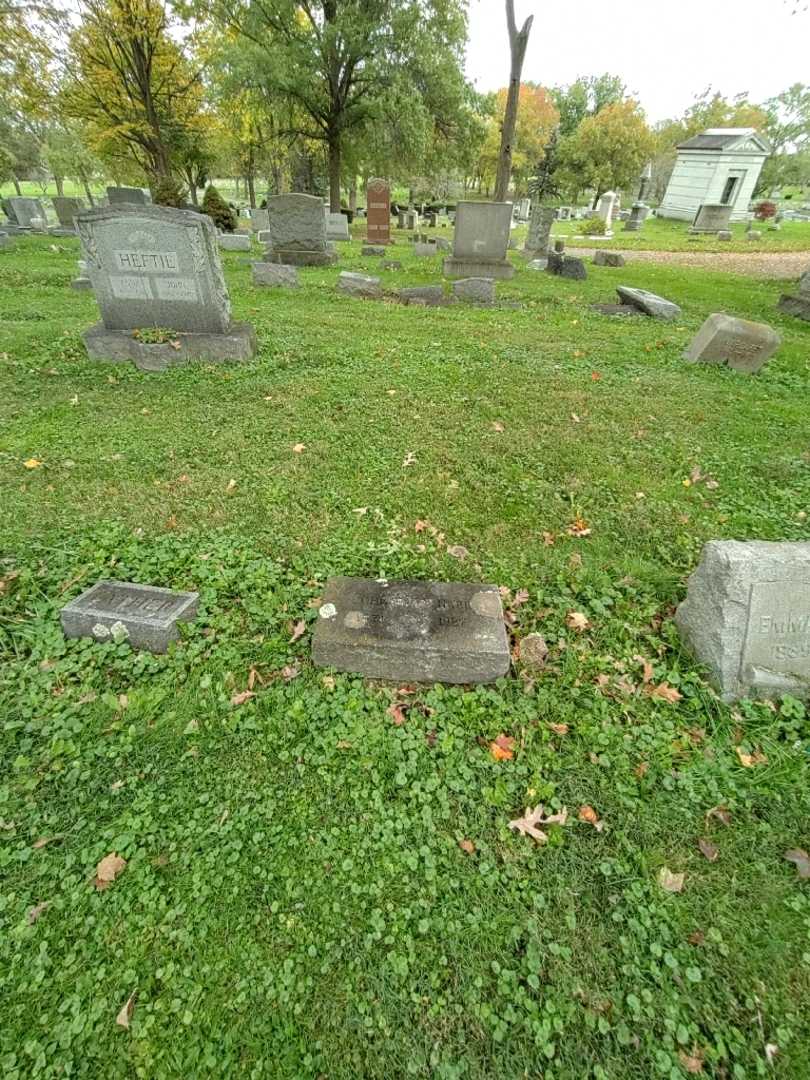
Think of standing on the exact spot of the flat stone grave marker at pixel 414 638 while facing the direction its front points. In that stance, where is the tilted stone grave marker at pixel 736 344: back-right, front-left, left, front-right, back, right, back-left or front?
back-left

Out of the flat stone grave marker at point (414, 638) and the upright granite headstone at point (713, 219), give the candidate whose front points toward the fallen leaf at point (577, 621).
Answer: the upright granite headstone

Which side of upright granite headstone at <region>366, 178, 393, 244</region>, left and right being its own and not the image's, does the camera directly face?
front

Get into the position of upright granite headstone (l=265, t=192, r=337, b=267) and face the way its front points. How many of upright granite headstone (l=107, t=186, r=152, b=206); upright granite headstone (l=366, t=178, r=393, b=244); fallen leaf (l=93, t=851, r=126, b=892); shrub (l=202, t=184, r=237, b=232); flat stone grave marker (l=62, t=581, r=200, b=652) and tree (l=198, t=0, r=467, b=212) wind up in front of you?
2

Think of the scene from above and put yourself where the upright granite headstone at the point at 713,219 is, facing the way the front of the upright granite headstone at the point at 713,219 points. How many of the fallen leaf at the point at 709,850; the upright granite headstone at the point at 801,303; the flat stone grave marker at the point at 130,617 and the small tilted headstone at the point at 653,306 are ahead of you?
4

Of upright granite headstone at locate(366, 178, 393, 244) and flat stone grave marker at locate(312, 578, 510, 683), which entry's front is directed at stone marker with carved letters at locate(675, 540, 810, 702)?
the upright granite headstone

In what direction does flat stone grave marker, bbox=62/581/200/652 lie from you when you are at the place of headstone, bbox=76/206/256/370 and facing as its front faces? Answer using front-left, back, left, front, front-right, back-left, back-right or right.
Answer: front

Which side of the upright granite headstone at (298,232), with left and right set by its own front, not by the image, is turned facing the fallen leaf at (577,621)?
front

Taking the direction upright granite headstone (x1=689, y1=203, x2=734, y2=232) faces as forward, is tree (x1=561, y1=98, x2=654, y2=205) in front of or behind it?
behind

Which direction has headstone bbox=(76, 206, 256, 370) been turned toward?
toward the camera

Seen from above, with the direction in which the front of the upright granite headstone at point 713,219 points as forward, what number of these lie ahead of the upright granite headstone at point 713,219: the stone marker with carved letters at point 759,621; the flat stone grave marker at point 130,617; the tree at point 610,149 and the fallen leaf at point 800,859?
3

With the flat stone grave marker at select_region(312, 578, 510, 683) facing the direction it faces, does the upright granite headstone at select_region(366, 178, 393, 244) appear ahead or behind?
behind

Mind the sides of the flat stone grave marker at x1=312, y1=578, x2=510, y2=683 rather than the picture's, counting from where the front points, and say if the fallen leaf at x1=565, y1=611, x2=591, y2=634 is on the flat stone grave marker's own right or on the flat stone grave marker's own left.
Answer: on the flat stone grave marker's own left

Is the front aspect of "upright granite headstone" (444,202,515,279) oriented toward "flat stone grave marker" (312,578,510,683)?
yes

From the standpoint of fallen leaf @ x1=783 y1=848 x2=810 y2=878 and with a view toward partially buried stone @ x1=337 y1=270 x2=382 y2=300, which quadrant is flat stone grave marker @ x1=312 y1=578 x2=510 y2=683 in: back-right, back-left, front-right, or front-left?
front-left

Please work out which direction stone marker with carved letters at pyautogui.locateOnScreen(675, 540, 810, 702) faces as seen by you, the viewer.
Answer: facing the viewer

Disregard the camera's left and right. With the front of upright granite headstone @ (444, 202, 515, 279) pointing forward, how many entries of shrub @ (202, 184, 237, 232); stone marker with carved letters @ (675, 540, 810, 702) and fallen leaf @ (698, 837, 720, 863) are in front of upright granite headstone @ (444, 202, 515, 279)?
2

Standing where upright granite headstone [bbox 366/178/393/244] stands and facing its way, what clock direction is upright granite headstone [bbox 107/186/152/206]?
upright granite headstone [bbox 107/186/152/206] is roughly at 3 o'clock from upright granite headstone [bbox 366/178/393/244].

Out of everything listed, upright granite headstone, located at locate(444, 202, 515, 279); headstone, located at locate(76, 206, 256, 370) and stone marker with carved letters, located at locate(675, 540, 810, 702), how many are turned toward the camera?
3
